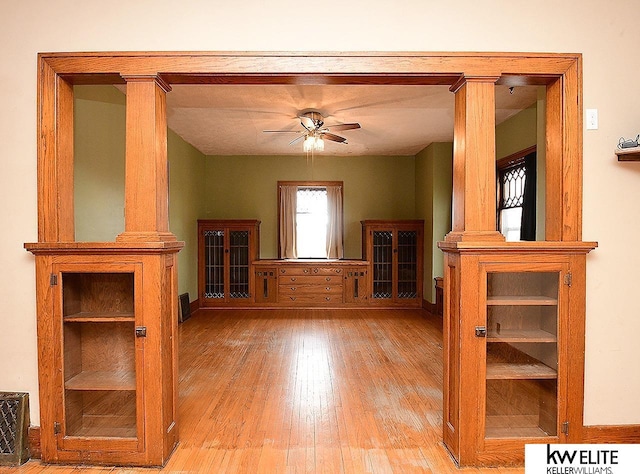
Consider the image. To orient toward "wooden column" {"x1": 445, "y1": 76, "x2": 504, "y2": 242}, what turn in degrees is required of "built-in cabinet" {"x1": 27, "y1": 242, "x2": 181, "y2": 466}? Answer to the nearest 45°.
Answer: approximately 45° to its left

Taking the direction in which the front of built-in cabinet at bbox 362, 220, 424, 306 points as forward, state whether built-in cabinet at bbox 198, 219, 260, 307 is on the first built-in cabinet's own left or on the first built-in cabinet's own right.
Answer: on the first built-in cabinet's own right

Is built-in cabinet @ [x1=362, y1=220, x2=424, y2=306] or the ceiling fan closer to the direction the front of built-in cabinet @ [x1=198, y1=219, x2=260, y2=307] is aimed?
the ceiling fan

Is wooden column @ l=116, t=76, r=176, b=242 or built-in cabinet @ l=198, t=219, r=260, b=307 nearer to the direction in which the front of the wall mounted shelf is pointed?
the wooden column

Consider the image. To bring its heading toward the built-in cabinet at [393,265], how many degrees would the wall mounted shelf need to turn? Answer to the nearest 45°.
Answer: approximately 135° to its right

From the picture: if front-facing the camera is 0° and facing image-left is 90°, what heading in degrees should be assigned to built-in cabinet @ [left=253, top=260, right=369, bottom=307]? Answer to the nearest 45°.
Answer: approximately 0°

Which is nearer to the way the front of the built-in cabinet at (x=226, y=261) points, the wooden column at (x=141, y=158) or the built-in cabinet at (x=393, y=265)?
the wooden column

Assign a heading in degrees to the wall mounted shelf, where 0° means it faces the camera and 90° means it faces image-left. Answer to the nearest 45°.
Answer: approximately 0°

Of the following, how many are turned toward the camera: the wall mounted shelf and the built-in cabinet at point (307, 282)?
2

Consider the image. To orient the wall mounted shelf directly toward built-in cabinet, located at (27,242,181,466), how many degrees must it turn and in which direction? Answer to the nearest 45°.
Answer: approximately 45° to its right

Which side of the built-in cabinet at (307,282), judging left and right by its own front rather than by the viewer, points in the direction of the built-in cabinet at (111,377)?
front

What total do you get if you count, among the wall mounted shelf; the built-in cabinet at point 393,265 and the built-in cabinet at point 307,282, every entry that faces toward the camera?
3
